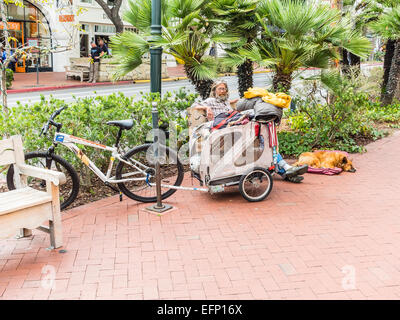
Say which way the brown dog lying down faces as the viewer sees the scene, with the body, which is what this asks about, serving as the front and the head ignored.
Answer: to the viewer's right

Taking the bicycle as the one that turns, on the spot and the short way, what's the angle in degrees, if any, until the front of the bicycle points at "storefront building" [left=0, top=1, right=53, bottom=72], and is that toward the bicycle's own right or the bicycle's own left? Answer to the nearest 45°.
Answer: approximately 90° to the bicycle's own right

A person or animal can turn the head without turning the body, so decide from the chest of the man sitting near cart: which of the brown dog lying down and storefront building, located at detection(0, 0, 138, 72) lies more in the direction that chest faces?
the brown dog lying down

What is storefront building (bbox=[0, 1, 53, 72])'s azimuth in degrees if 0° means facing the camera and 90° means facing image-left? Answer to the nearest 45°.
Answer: approximately 0°

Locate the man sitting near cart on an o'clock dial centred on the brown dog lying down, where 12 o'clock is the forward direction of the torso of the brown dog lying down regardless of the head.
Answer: The man sitting near cart is roughly at 5 o'clock from the brown dog lying down.

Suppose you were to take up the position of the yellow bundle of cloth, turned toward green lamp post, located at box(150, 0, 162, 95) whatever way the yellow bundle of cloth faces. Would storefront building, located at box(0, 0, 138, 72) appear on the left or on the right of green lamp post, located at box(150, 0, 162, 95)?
right

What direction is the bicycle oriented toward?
to the viewer's left

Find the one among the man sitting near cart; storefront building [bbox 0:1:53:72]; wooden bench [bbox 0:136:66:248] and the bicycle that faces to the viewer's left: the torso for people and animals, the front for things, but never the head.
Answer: the bicycle
